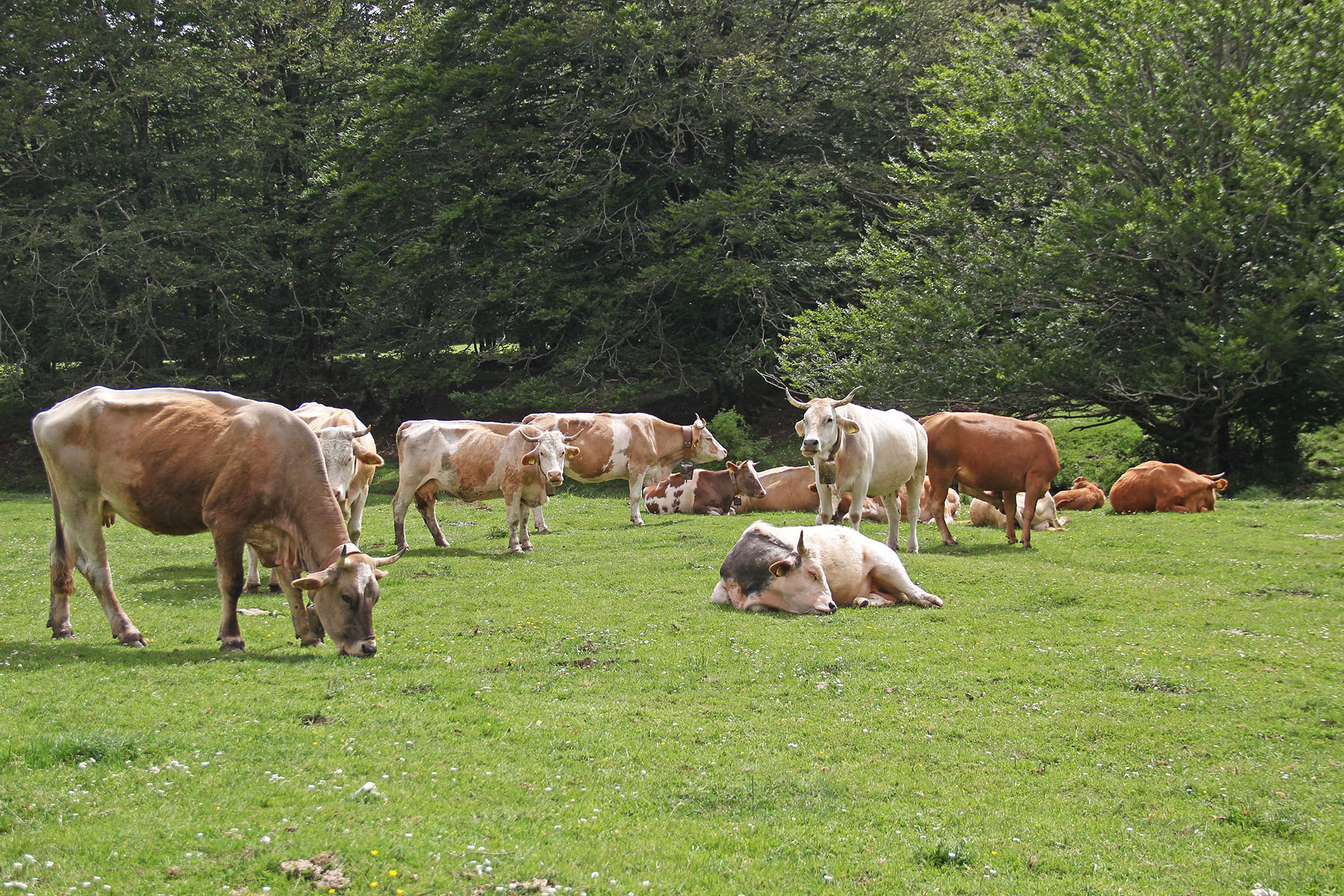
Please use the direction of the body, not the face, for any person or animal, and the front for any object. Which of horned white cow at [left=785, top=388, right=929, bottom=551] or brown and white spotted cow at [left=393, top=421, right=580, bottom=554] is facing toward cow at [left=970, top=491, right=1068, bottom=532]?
the brown and white spotted cow

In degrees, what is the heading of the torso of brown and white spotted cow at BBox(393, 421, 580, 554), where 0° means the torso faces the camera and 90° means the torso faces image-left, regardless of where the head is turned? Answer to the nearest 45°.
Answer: approximately 270°

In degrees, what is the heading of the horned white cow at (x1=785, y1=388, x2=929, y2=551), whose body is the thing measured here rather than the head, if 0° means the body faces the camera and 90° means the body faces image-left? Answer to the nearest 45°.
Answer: approximately 45°

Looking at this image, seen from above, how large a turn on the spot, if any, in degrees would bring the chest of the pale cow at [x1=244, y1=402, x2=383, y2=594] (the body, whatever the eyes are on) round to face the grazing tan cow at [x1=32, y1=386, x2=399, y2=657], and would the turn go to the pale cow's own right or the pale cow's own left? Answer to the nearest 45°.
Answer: approximately 45° to the pale cow's own right

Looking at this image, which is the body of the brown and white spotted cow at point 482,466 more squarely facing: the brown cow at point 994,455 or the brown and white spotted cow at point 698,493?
the brown cow

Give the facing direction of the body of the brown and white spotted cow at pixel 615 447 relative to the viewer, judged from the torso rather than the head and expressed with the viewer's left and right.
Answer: facing to the right of the viewer

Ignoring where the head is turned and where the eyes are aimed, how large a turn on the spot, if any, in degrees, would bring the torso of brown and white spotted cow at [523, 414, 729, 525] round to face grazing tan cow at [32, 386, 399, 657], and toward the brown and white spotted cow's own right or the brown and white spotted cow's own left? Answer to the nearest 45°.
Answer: approximately 90° to the brown and white spotted cow's own right

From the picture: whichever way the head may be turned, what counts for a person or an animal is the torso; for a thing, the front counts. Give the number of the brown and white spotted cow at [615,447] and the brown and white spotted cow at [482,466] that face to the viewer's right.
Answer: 2

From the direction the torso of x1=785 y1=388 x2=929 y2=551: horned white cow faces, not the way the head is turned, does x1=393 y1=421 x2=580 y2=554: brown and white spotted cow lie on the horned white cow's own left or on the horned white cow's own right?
on the horned white cow's own right

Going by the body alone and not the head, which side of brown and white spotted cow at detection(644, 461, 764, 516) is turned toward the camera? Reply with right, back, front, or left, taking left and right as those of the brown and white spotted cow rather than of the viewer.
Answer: right
